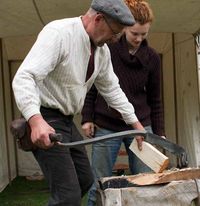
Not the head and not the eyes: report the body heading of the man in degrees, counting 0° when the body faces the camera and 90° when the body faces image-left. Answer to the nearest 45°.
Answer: approximately 315°

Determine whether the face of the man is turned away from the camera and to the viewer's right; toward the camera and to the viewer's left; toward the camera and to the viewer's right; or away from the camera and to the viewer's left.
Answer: toward the camera and to the viewer's right
